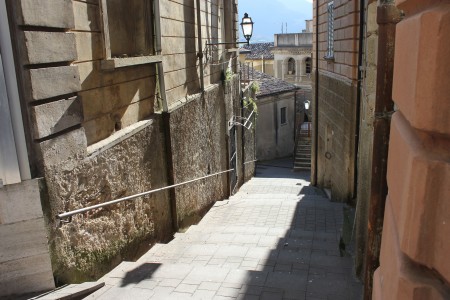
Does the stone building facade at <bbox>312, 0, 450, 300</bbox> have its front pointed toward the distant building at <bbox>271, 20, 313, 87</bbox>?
no

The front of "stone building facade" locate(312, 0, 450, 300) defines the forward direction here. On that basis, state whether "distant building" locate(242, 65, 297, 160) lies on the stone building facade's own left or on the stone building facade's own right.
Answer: on the stone building facade's own right

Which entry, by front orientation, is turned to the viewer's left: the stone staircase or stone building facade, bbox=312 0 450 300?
the stone building facade

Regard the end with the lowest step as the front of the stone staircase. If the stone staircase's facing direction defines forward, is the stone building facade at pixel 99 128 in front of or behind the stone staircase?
in front

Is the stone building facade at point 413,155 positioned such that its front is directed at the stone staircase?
no

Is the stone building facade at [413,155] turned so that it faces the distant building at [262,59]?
no

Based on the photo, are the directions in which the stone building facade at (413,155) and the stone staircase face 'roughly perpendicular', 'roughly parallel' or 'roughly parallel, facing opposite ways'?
roughly perpendicular

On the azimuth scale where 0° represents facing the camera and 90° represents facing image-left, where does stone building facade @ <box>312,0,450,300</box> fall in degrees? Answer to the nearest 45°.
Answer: approximately 90°

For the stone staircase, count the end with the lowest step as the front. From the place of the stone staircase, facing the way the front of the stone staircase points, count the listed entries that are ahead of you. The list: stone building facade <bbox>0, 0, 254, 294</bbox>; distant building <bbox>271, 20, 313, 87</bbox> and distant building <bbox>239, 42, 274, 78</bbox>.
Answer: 1

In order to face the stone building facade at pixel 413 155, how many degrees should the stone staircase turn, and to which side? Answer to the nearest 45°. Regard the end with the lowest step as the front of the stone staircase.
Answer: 0° — it already faces it

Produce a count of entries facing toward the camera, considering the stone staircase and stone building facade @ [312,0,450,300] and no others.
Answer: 1

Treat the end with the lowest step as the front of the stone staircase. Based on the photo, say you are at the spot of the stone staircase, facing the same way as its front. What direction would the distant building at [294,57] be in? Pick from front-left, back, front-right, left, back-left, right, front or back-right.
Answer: back

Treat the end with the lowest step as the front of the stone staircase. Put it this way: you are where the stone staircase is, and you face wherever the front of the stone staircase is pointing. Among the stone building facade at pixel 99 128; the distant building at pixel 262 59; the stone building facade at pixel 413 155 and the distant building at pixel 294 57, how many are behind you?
2

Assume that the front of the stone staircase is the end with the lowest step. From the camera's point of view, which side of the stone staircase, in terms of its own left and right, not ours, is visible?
front
